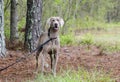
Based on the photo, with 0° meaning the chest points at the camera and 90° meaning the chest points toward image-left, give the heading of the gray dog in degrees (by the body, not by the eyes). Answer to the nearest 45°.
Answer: approximately 315°
